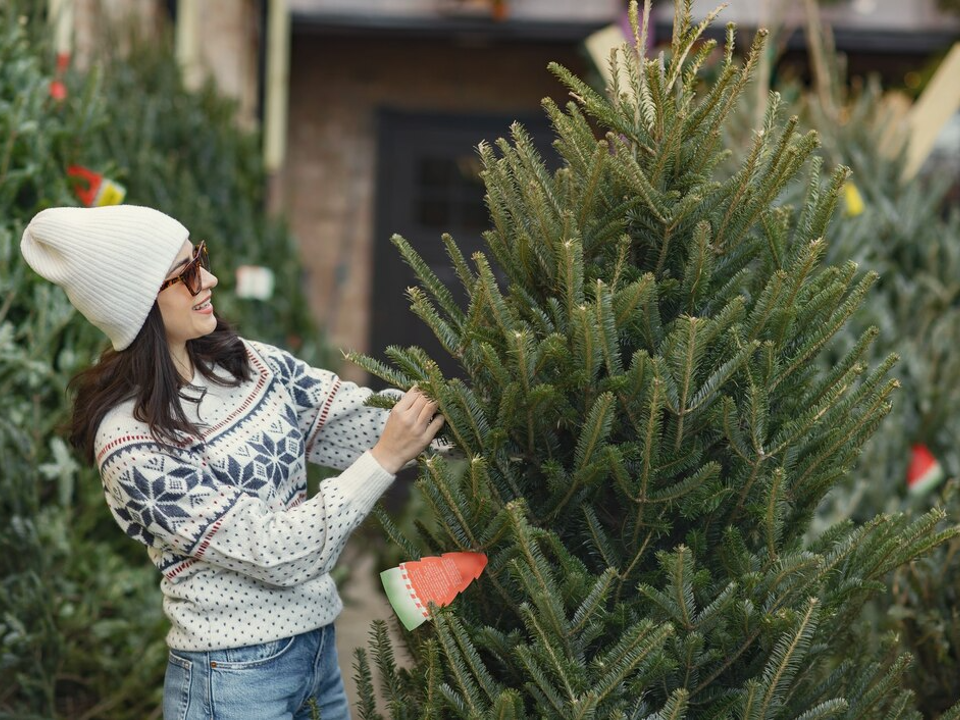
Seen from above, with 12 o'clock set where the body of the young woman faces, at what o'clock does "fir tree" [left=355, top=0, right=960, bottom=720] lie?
The fir tree is roughly at 11 o'clock from the young woman.

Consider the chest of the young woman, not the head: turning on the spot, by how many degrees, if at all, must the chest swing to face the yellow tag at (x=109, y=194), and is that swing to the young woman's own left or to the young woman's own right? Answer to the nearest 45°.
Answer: approximately 135° to the young woman's own left

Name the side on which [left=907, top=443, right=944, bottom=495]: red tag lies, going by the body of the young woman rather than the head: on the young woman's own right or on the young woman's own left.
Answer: on the young woman's own left

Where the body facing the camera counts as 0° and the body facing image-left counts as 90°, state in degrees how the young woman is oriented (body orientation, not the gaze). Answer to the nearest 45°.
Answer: approximately 315°

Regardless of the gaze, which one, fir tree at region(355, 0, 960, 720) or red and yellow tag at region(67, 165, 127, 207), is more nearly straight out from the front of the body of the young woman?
the fir tree

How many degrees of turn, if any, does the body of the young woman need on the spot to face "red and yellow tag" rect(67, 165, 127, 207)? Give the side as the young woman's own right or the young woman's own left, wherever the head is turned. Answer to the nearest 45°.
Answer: approximately 135° to the young woman's own left
